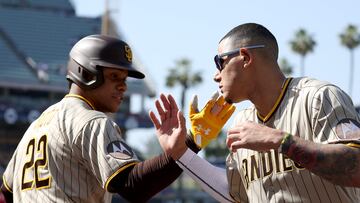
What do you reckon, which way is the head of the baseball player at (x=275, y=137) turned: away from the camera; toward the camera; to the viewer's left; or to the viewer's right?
to the viewer's left

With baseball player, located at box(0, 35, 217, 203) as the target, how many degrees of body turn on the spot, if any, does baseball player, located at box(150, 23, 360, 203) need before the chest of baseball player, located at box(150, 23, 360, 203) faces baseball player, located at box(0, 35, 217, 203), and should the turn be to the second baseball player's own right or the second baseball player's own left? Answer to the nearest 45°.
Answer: approximately 45° to the second baseball player's own right

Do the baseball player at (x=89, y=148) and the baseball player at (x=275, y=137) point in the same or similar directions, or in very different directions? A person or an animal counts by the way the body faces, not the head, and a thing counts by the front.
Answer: very different directions

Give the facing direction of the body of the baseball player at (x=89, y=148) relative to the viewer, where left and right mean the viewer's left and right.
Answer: facing away from the viewer and to the right of the viewer

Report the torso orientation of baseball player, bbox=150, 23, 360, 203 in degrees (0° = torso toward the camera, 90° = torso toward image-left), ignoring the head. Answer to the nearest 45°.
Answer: approximately 45°
